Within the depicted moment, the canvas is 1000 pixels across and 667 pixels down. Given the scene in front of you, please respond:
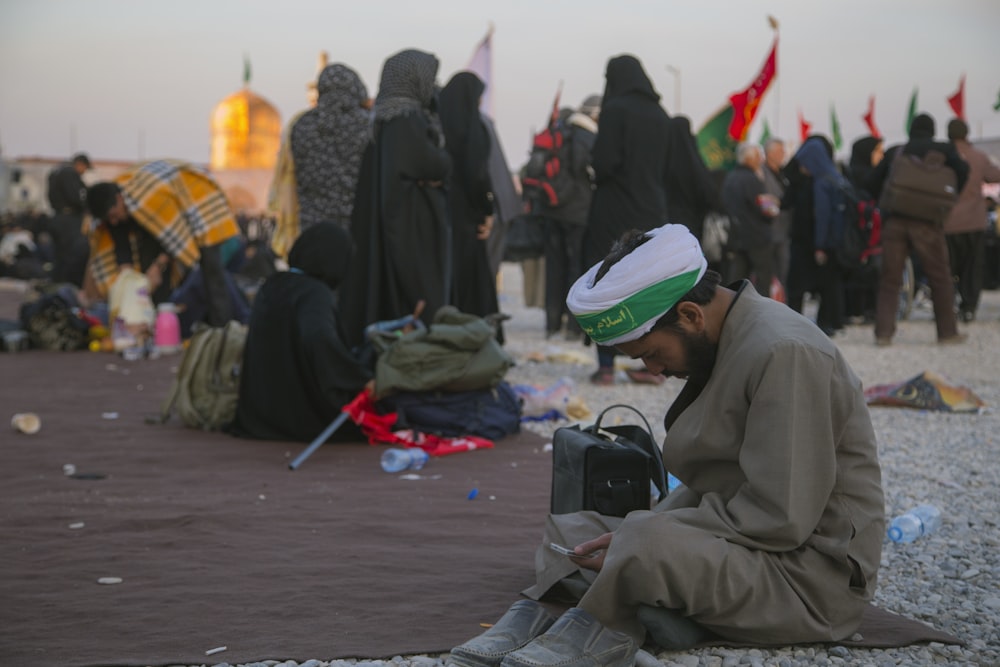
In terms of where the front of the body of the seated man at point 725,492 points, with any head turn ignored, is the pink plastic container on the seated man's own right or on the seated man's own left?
on the seated man's own right

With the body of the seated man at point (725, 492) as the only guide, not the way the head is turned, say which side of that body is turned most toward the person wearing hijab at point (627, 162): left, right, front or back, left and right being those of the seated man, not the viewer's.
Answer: right

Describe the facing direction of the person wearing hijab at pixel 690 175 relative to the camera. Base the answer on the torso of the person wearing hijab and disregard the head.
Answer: away from the camera

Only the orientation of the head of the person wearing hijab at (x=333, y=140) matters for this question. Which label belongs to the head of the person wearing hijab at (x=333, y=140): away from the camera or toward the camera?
away from the camera

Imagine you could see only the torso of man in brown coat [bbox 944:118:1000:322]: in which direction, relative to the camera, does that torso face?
away from the camera

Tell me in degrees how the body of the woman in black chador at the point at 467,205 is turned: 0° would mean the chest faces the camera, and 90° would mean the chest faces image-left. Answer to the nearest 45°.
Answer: approximately 270°

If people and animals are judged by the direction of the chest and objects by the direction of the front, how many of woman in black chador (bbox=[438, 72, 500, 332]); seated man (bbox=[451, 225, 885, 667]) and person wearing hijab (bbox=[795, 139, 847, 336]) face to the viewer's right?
1

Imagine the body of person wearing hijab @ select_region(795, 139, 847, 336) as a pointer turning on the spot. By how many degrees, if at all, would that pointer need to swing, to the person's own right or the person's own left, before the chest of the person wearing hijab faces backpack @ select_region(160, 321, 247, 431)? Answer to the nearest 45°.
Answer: approximately 45° to the person's own left

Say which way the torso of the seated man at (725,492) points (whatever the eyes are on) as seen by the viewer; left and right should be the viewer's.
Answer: facing to the left of the viewer

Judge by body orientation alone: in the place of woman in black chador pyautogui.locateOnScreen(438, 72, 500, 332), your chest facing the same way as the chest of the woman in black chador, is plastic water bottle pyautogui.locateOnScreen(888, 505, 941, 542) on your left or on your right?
on your right
